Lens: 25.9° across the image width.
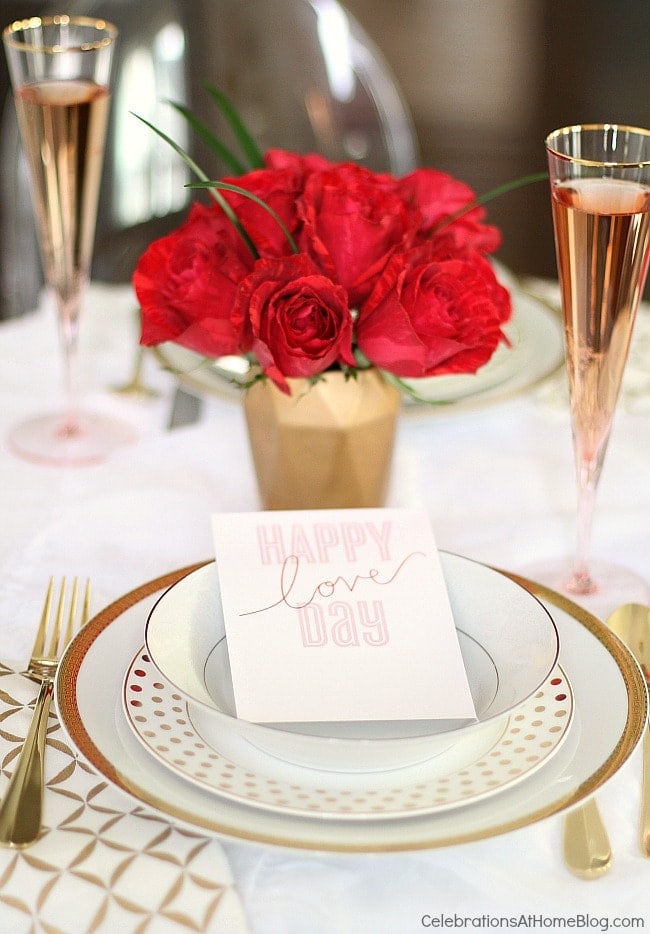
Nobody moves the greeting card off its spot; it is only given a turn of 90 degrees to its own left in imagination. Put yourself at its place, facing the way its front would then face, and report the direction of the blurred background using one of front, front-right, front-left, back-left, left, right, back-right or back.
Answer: left

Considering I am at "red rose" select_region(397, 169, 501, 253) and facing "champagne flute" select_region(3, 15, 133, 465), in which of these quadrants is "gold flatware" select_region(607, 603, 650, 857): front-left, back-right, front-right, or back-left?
back-left

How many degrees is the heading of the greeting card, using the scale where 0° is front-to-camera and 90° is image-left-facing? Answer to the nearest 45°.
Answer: approximately 0°
